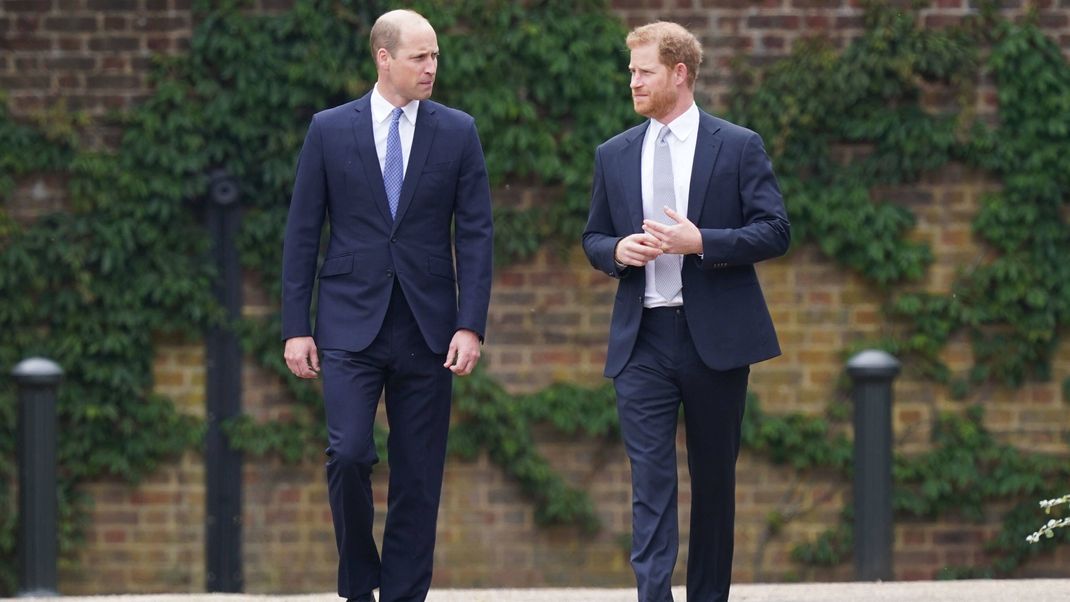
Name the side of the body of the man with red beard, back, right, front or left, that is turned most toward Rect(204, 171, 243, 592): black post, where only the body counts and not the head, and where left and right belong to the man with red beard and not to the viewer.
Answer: right

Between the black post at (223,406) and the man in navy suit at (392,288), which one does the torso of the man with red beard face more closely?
the man in navy suit

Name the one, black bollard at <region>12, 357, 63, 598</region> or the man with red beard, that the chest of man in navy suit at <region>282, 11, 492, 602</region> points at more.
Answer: the man with red beard

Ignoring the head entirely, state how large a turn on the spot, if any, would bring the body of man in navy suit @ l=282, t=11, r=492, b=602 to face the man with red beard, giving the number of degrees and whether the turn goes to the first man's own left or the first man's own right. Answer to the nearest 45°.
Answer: approximately 90° to the first man's own left

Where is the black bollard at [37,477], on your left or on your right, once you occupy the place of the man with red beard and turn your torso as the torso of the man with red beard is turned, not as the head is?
on your right

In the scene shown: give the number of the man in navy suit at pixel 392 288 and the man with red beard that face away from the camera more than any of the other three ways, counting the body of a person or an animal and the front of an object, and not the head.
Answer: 0

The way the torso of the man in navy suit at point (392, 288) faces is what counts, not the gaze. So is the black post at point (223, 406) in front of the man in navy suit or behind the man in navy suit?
behind

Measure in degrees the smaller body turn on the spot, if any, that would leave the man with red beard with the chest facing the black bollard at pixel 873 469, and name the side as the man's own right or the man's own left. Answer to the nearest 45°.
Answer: approximately 180°

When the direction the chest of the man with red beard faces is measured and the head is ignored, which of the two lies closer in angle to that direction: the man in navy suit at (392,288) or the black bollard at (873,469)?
the man in navy suit

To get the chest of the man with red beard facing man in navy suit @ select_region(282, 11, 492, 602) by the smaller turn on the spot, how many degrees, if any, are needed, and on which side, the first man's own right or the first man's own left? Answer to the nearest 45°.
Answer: approximately 45° to the first man's own right

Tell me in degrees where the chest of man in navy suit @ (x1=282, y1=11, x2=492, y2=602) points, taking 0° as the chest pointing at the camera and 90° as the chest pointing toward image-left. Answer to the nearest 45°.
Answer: approximately 0°
